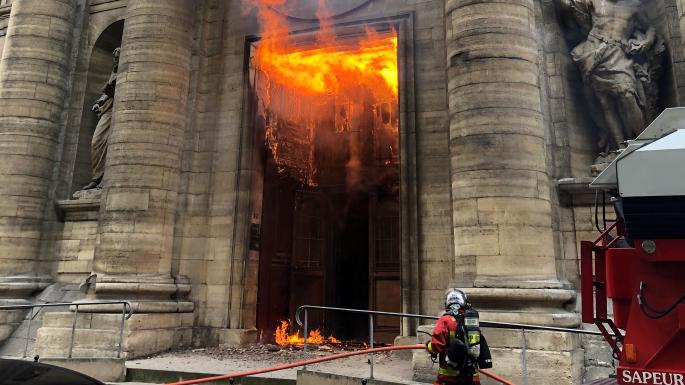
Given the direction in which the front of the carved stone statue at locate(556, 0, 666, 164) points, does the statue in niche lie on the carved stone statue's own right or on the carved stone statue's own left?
on the carved stone statue's own right

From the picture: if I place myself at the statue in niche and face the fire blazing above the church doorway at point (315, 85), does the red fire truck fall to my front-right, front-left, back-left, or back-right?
front-right

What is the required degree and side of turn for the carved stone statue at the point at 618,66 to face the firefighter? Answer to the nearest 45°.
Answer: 0° — it already faces them

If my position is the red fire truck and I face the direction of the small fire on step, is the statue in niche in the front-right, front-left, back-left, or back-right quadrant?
front-left

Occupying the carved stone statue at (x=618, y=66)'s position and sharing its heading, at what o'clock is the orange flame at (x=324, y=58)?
The orange flame is roughly at 3 o'clock from the carved stone statue.

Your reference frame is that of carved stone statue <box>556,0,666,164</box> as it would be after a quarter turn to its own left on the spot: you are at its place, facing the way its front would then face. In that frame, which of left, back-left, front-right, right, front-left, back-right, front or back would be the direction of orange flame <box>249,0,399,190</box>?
back

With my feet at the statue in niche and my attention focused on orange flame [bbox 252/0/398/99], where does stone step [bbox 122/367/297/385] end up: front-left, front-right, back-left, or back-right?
front-right

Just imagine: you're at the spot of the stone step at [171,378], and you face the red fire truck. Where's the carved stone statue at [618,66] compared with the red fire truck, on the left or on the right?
left

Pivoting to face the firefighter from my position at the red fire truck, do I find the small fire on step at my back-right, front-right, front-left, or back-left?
front-right

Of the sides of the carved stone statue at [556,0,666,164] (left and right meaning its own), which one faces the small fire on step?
right

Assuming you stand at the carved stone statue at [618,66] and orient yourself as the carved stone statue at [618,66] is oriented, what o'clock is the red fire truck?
The red fire truck is roughly at 12 o'clock from the carved stone statue.

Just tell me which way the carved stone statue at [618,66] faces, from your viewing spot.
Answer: facing the viewer

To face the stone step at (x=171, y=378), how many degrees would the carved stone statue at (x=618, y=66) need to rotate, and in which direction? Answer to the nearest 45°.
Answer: approximately 45° to its right
